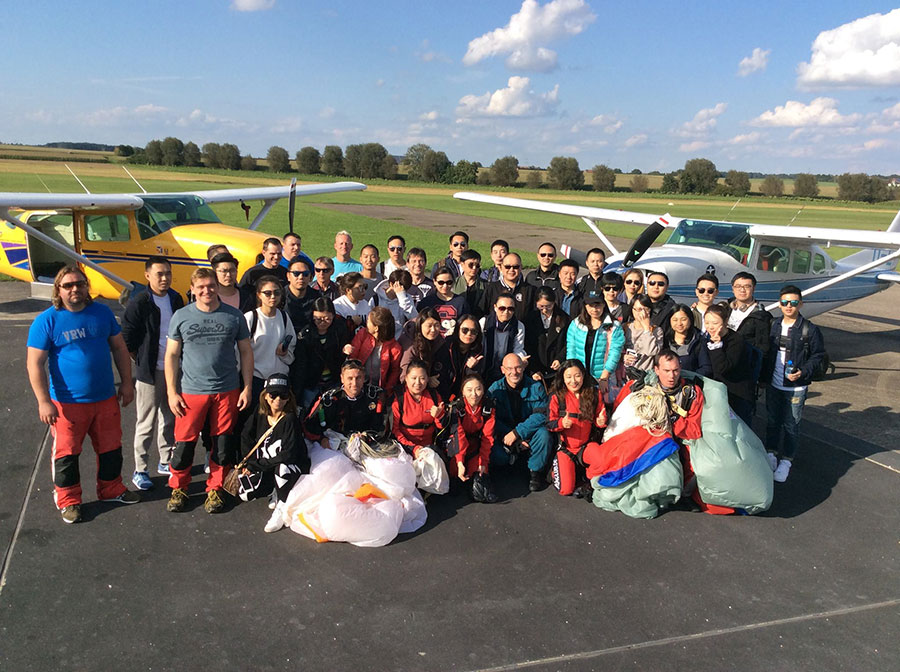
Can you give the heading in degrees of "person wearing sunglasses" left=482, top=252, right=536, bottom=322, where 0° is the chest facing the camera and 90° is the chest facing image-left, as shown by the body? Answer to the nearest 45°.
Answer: approximately 0°

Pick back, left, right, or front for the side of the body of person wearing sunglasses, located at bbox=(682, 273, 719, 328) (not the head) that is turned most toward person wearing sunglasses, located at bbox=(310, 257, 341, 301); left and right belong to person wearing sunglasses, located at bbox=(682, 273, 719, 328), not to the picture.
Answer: right

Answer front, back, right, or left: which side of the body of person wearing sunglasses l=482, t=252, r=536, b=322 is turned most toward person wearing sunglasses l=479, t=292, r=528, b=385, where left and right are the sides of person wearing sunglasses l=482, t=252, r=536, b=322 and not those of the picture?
front

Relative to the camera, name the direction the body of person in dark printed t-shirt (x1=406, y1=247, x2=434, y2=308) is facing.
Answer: toward the camera

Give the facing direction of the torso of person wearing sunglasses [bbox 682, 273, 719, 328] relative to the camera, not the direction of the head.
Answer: toward the camera

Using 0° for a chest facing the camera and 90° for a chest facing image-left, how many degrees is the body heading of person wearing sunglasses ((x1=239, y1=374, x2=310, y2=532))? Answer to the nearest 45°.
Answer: approximately 0°

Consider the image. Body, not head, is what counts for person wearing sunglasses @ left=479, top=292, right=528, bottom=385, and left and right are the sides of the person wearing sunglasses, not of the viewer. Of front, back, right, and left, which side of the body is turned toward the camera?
front

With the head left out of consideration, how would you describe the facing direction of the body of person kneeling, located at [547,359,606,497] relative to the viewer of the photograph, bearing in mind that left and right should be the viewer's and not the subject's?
facing the viewer
